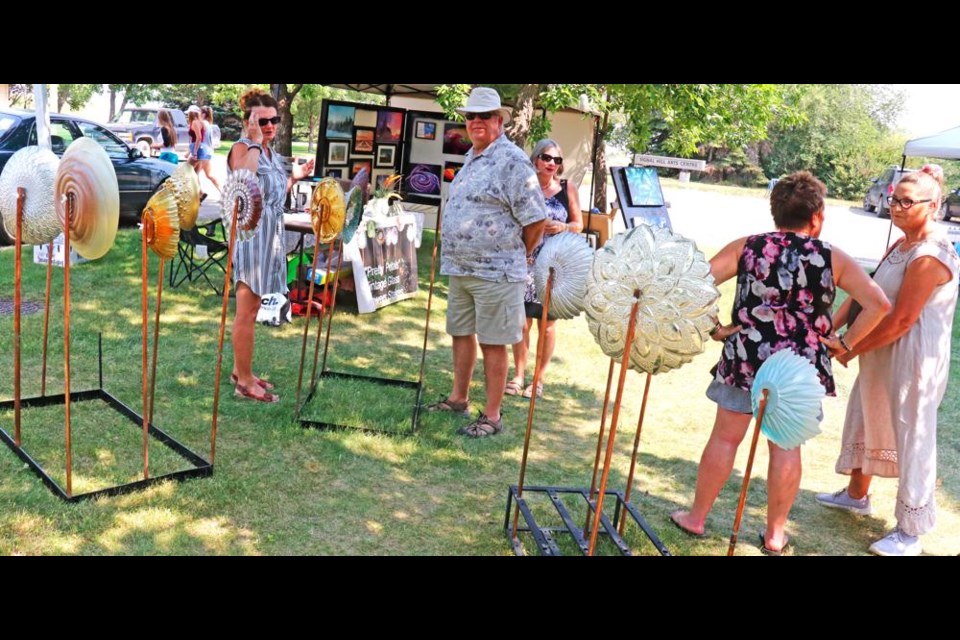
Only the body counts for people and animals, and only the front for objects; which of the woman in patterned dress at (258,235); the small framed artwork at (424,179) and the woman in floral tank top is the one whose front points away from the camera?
the woman in floral tank top

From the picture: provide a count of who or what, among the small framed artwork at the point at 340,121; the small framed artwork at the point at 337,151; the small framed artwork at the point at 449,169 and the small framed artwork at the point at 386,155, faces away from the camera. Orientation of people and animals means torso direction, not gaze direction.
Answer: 0

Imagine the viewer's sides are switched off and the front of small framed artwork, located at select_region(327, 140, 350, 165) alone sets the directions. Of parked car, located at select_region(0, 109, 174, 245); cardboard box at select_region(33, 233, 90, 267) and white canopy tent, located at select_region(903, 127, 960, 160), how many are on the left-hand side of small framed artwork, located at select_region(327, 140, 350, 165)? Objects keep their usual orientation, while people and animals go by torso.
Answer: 1

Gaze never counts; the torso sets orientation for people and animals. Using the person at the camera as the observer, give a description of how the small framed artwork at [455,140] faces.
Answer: facing the viewer

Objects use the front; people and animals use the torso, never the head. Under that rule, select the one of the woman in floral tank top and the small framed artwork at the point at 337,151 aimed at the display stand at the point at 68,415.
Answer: the small framed artwork

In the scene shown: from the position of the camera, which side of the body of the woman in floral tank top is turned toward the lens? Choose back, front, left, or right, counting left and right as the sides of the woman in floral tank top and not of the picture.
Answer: back

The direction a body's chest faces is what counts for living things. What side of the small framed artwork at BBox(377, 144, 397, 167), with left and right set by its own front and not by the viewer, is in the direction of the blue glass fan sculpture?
front

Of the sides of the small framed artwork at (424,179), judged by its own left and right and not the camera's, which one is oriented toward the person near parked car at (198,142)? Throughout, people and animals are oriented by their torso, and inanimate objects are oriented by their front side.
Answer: right

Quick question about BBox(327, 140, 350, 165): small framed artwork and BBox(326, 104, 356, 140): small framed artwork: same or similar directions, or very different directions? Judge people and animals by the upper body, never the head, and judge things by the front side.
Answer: same or similar directions

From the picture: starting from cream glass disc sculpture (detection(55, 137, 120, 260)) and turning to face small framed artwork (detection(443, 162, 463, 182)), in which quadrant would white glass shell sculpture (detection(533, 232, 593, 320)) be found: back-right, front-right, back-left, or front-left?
front-right

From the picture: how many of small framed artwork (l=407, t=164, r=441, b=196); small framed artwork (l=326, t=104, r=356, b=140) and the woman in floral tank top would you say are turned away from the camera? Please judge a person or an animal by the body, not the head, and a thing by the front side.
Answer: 1

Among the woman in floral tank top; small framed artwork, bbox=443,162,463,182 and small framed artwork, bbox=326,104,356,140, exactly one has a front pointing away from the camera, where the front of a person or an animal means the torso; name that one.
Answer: the woman in floral tank top

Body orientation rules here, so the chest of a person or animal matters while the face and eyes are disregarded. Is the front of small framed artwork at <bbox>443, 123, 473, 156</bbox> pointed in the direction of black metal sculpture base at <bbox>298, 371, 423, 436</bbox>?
yes

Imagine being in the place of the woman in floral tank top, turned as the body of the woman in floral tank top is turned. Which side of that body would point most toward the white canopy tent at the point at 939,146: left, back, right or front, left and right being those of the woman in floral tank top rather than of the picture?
front

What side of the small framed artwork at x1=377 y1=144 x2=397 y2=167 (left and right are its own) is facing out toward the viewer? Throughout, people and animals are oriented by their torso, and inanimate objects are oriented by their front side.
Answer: front

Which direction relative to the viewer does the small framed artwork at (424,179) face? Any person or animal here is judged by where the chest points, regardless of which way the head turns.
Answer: toward the camera

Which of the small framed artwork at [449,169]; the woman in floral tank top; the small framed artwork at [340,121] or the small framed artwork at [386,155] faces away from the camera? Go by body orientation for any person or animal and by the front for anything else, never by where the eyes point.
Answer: the woman in floral tank top

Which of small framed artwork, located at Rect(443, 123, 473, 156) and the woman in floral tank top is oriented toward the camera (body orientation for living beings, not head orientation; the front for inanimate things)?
the small framed artwork
